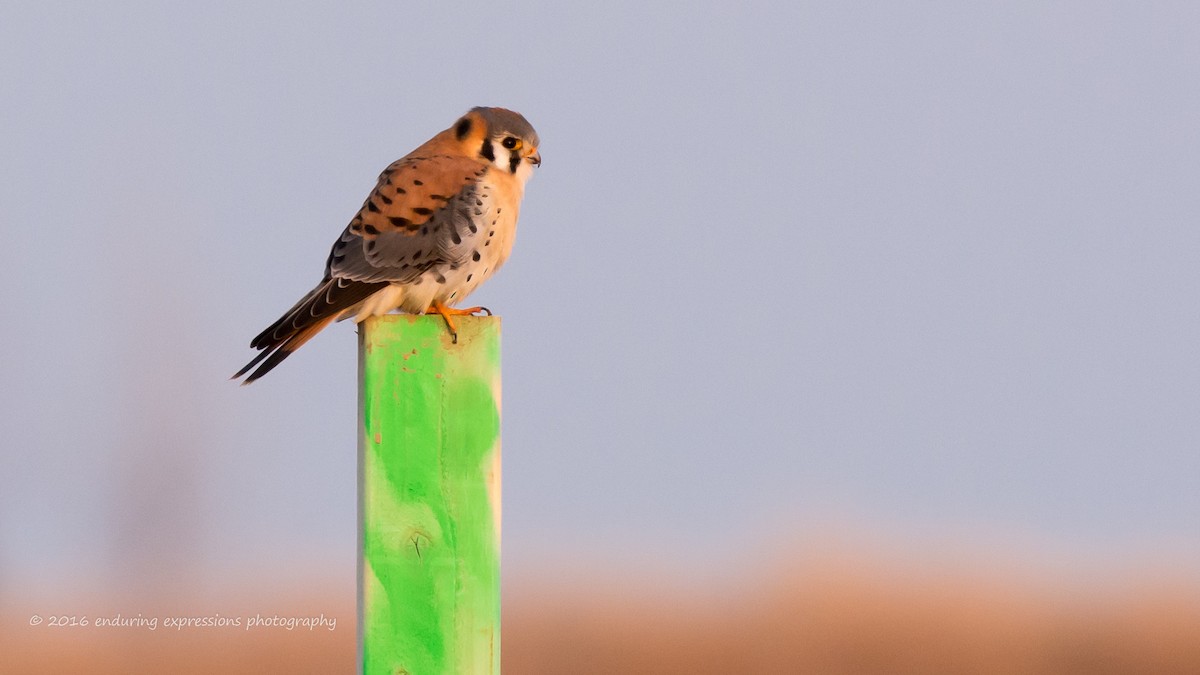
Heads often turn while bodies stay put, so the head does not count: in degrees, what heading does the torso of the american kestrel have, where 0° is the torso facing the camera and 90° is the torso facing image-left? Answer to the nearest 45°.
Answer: approximately 270°
